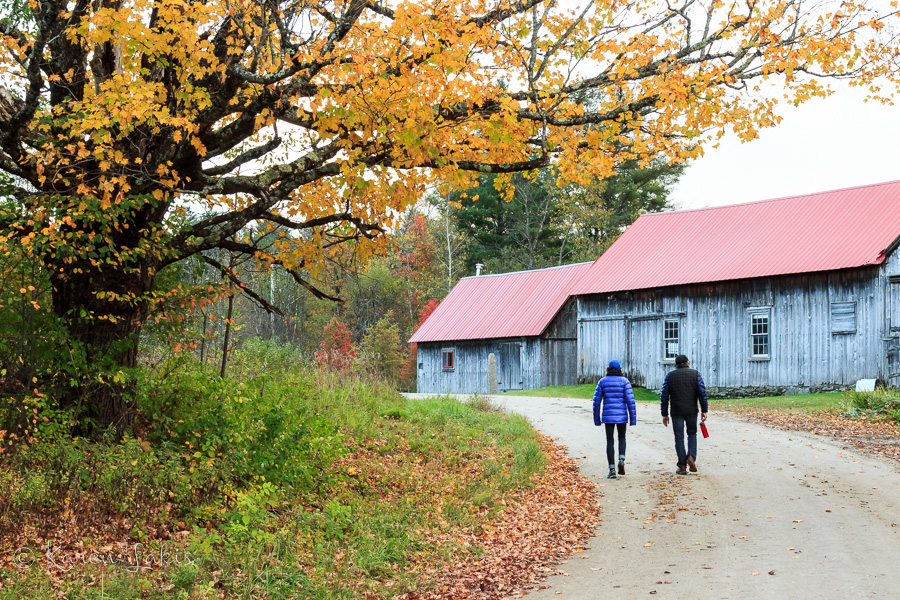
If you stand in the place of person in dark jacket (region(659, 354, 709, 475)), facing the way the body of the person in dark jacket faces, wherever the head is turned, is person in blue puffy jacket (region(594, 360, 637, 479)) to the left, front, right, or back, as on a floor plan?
left

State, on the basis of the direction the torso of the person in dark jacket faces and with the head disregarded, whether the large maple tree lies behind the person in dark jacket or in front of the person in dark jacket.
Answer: behind

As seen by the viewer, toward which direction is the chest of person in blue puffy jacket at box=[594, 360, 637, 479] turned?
away from the camera

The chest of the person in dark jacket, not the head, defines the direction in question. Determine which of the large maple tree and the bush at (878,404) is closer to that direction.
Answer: the bush

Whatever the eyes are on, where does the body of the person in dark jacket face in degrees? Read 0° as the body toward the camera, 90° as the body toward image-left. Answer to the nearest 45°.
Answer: approximately 180°

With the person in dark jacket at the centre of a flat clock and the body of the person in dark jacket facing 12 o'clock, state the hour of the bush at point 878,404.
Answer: The bush is roughly at 1 o'clock from the person in dark jacket.

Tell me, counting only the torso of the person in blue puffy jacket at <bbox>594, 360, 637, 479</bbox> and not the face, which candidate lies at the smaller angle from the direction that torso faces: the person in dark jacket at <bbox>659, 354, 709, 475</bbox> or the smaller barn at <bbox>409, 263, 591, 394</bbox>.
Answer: the smaller barn

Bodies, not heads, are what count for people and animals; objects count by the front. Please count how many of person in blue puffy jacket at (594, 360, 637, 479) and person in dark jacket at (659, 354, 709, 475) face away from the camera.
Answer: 2
